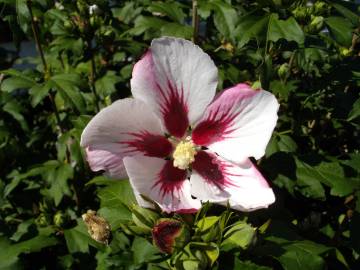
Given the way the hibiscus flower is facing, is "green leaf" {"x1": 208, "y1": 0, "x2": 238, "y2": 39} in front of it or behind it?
behind

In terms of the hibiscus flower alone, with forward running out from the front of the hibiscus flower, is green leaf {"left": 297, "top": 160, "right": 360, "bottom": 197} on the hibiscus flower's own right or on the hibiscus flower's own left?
on the hibiscus flower's own left

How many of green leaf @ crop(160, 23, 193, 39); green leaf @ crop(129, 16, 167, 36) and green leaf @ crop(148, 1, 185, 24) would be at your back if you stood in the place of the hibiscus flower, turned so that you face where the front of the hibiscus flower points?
3

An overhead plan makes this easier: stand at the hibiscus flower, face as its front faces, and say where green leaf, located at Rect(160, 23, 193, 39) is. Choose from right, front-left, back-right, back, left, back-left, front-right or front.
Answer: back

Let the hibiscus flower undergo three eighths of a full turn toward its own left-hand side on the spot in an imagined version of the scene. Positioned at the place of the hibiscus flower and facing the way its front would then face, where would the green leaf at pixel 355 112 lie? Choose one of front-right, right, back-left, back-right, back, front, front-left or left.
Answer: front

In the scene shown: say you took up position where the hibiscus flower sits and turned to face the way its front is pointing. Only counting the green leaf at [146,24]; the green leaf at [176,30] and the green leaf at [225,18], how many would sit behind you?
3

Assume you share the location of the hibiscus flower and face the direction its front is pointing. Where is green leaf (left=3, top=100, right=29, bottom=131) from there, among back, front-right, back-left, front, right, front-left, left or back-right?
back-right

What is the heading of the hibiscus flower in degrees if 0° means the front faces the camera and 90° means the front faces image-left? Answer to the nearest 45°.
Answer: approximately 0°

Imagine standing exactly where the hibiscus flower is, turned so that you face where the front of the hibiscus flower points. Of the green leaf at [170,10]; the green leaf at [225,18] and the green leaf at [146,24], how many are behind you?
3

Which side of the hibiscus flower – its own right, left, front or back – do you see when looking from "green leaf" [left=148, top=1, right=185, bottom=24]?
back
